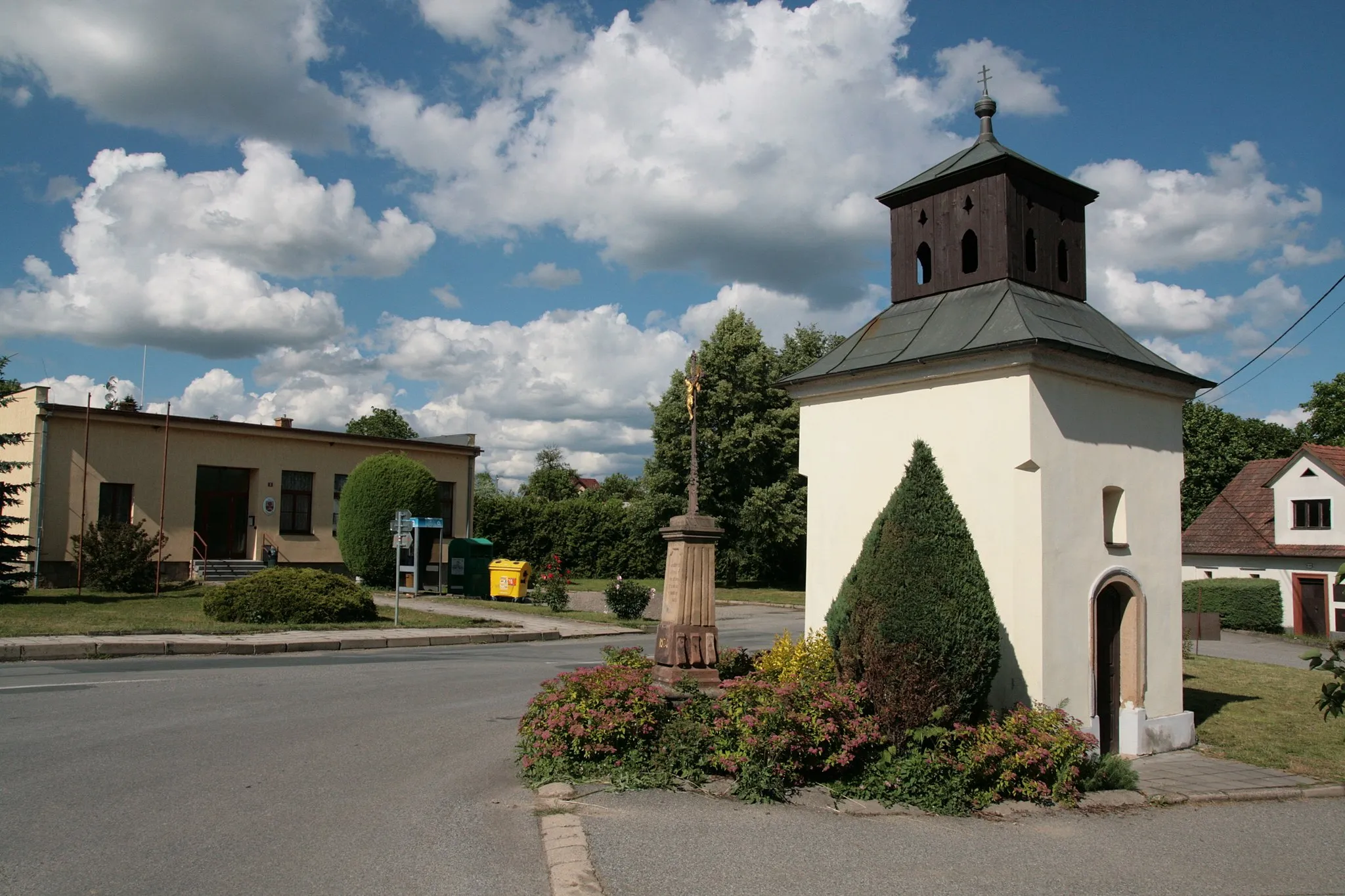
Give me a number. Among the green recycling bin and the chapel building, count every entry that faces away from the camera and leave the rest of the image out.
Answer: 0

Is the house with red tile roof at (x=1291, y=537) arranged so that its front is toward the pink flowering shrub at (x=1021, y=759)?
yes

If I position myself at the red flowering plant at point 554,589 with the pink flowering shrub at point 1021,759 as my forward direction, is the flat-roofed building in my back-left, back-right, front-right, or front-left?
back-right

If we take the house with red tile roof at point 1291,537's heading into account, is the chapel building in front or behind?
in front

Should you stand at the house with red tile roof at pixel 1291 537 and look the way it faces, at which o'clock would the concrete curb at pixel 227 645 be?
The concrete curb is roughly at 1 o'clock from the house with red tile roof.

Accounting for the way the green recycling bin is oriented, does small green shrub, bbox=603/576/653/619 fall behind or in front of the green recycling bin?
in front

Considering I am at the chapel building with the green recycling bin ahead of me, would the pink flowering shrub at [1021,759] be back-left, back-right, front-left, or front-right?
back-left

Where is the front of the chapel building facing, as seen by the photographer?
facing the viewer and to the right of the viewer

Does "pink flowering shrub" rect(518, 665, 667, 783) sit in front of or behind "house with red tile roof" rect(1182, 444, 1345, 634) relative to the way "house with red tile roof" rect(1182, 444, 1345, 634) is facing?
in front

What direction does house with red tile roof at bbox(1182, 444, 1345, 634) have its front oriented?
toward the camera

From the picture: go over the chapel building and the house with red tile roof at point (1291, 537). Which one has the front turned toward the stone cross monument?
the house with red tile roof
